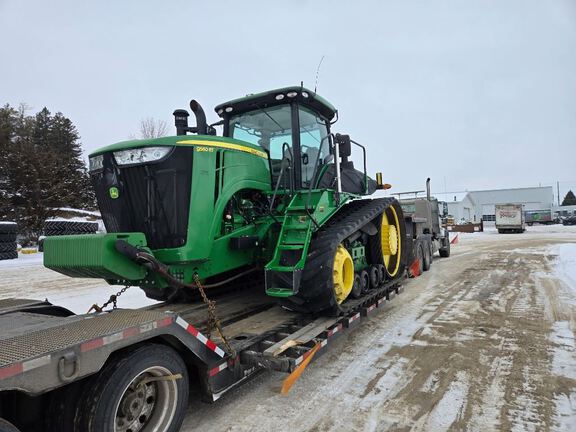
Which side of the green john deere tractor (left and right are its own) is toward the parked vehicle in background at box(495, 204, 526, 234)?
back

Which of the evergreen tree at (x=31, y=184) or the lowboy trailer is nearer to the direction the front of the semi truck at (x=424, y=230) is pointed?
the evergreen tree

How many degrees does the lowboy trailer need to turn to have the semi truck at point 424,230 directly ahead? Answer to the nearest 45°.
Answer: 0° — it already faces it

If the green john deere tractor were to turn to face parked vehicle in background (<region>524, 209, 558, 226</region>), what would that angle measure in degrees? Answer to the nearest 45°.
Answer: approximately 180°

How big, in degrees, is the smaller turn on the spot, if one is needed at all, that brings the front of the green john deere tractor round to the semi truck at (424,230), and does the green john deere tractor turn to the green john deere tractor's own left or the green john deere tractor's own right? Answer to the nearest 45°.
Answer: approximately 180°

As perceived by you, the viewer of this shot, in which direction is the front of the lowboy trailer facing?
facing away from the viewer and to the right of the viewer

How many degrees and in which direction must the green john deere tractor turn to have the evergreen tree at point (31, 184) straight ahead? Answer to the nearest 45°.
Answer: approximately 90° to its right

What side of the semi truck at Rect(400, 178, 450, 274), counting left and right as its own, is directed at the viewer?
back

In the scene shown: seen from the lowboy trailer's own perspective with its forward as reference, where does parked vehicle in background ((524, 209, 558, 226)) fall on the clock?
The parked vehicle in background is roughly at 12 o'clock from the lowboy trailer.

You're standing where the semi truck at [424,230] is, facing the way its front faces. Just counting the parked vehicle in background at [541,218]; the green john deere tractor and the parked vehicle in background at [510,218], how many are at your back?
1

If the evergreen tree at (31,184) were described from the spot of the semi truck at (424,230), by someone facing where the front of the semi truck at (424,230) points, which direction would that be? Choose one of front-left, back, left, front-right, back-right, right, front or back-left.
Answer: left

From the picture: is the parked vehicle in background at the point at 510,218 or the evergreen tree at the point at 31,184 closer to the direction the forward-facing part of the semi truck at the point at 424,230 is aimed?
the parked vehicle in background

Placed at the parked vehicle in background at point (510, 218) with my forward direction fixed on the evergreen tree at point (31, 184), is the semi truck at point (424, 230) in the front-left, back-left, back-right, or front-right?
front-left

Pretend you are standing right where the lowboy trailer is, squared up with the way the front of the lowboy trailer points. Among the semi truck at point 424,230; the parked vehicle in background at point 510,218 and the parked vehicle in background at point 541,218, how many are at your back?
0

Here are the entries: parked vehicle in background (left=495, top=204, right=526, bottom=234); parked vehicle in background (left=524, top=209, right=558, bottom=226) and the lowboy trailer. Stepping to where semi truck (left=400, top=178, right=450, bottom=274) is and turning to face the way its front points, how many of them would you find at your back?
1

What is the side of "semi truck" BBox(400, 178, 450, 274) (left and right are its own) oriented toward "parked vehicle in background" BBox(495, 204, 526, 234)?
front

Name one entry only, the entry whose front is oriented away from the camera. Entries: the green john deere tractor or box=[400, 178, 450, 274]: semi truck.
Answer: the semi truck

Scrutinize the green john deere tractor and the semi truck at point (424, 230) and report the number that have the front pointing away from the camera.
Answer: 1

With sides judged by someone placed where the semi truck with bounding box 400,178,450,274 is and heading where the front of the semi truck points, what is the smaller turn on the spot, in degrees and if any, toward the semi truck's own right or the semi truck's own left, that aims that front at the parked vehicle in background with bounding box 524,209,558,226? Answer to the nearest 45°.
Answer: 0° — it already faces it

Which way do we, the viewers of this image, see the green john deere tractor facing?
facing the viewer and to the left of the viewer

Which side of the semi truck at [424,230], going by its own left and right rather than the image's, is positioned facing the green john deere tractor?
back
